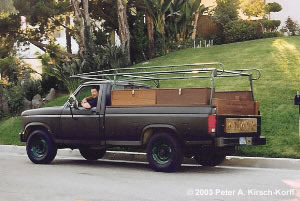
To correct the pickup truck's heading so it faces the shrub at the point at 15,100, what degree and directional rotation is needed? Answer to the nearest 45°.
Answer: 0° — it already faces it

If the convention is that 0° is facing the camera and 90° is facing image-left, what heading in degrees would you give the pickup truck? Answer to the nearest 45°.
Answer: approximately 135°

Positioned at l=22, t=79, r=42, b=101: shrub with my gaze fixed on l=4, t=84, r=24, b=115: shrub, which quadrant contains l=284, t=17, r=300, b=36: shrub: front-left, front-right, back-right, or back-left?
back-left

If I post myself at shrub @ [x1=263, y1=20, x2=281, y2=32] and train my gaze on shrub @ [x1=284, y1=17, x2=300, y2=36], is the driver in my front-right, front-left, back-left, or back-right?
back-right

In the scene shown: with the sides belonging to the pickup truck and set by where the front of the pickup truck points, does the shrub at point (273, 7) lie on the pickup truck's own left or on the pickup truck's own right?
on the pickup truck's own right
